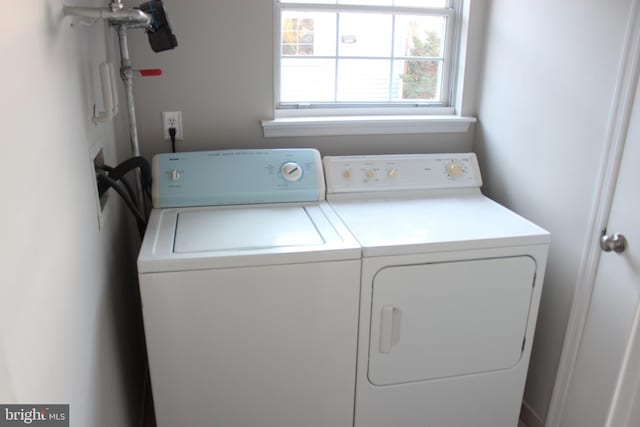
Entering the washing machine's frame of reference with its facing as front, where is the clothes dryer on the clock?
The clothes dryer is roughly at 9 o'clock from the washing machine.

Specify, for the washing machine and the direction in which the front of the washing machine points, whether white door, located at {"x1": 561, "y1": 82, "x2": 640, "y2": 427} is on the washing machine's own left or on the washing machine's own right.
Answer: on the washing machine's own left

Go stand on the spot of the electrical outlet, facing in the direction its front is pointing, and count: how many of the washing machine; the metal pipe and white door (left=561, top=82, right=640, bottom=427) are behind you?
0

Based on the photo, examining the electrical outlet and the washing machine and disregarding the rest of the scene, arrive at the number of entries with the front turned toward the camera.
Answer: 2

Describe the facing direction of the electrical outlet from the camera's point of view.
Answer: facing the viewer

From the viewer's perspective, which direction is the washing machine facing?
toward the camera

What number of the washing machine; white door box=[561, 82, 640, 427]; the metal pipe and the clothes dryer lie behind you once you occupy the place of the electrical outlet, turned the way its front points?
0

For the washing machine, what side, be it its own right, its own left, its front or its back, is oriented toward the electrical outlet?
back

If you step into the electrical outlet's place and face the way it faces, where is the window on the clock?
The window is roughly at 9 o'clock from the electrical outlet.

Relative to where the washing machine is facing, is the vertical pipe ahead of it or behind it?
behind

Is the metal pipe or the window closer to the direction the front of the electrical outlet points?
the metal pipe

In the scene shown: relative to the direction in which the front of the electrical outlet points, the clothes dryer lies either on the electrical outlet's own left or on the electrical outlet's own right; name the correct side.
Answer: on the electrical outlet's own left

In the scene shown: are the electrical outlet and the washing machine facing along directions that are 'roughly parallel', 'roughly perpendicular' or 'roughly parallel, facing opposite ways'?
roughly parallel

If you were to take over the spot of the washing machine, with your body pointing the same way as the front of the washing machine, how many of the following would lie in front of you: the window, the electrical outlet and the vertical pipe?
0

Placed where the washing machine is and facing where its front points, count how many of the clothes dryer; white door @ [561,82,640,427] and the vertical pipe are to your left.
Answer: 2

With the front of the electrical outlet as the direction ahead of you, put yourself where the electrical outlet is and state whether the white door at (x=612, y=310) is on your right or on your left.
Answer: on your left
